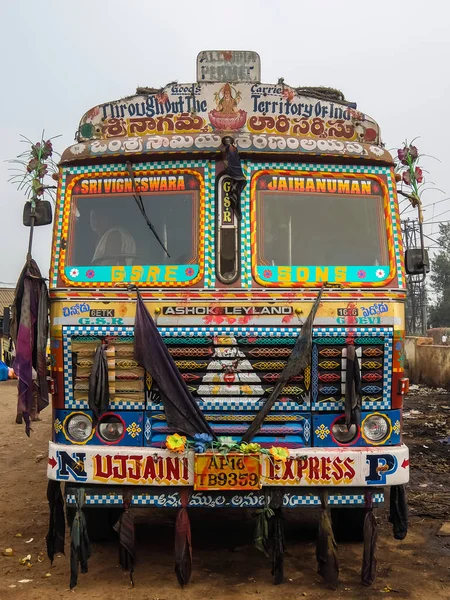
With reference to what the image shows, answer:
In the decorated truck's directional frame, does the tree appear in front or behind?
behind

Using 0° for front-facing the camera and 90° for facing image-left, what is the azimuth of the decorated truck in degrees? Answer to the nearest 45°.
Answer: approximately 0°
